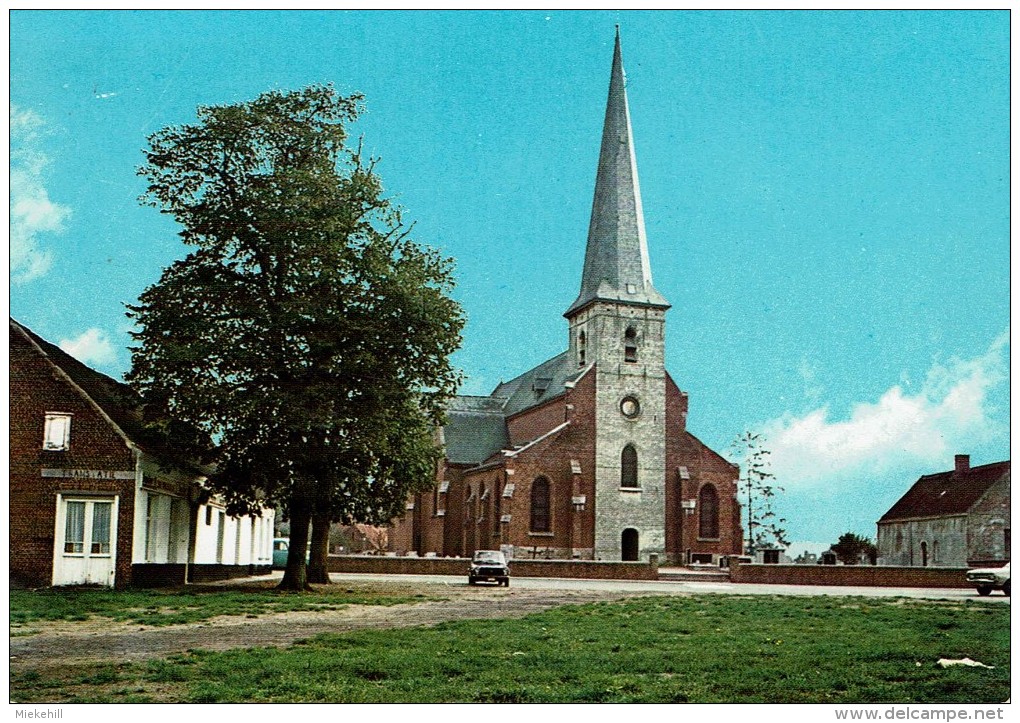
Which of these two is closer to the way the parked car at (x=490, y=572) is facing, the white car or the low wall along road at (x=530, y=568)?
the white car

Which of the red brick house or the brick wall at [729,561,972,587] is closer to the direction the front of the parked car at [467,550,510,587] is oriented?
the red brick house

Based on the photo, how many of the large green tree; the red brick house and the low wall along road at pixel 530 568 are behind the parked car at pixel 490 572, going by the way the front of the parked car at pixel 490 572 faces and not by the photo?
1

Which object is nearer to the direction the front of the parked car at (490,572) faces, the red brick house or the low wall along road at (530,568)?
the red brick house

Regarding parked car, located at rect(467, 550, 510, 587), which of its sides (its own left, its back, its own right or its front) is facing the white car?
left

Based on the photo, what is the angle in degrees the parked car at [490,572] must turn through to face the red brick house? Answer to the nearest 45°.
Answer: approximately 45° to its right

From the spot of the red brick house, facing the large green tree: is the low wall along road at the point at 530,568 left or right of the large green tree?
left

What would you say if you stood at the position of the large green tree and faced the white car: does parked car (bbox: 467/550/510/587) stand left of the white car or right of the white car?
left

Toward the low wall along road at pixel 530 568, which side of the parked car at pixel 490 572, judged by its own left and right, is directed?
back

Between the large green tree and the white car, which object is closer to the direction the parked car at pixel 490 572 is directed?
the large green tree

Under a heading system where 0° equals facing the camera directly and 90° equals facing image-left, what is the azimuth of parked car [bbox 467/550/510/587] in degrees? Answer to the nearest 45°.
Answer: approximately 0°

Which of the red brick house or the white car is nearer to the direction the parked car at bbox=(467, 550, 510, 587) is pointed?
the red brick house

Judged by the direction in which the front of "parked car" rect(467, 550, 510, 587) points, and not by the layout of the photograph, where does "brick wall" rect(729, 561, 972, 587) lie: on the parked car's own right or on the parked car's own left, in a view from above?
on the parked car's own left
